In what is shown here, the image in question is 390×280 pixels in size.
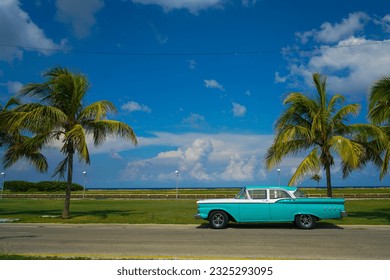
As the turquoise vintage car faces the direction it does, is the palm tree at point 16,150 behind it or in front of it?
in front

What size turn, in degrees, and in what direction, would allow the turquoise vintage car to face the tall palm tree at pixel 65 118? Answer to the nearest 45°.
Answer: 0° — it already faces it

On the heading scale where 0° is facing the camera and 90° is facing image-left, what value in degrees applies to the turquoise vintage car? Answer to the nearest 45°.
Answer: approximately 90°

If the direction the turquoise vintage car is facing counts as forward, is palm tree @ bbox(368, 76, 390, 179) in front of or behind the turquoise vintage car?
behind

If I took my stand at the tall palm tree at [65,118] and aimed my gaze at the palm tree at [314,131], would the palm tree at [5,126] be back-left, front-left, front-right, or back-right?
back-left
